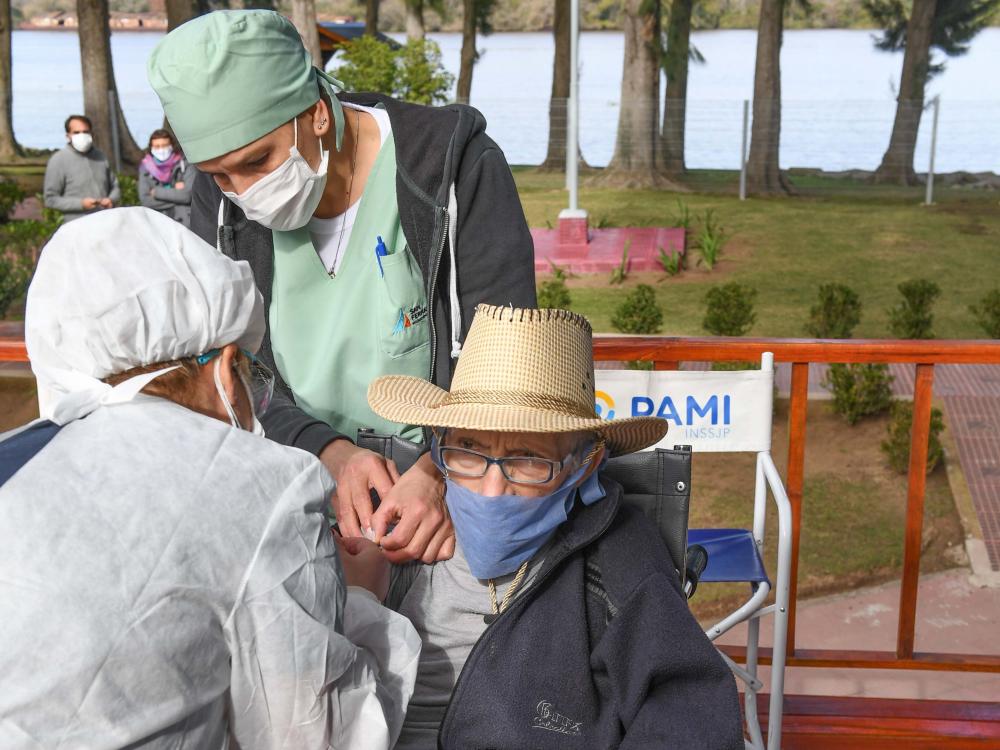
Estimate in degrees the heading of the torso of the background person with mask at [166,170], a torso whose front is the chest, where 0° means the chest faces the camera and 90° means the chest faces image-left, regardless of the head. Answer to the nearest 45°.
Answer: approximately 0°

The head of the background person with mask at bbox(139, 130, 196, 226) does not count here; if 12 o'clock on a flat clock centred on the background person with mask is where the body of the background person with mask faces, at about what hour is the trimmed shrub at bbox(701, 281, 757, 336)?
The trimmed shrub is roughly at 10 o'clock from the background person with mask.

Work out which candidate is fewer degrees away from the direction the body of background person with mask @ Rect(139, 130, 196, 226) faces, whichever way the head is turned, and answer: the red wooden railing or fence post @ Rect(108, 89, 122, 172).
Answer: the red wooden railing

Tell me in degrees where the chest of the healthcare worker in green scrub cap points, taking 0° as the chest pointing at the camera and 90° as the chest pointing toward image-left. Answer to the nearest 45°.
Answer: approximately 45°

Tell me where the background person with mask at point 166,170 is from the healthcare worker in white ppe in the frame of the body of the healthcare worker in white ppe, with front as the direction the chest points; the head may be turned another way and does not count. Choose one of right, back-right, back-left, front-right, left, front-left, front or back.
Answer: front-left

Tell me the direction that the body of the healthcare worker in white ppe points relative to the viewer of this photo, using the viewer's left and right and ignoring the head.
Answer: facing away from the viewer and to the right of the viewer
